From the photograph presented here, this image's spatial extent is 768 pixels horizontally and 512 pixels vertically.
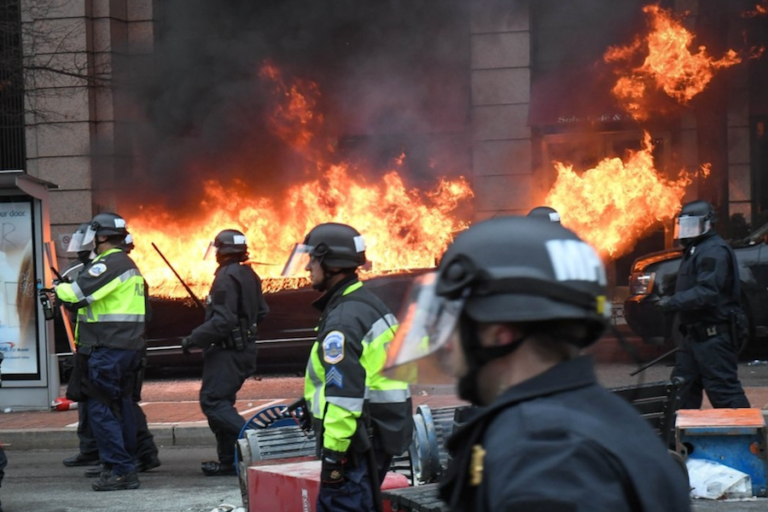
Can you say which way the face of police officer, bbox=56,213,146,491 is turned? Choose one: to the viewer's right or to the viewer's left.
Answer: to the viewer's left

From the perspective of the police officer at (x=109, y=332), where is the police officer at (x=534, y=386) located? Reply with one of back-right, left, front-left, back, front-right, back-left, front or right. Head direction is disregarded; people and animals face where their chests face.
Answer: back-left

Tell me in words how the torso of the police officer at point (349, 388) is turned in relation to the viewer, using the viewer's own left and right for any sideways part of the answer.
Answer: facing to the left of the viewer

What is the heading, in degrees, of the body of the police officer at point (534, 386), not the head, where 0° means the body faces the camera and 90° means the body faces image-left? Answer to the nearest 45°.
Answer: approximately 90°

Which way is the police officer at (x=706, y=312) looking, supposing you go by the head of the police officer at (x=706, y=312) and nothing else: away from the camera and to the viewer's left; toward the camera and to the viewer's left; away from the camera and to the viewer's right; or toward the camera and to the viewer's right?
toward the camera and to the viewer's left

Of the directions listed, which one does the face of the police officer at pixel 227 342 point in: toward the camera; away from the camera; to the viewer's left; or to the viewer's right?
to the viewer's left

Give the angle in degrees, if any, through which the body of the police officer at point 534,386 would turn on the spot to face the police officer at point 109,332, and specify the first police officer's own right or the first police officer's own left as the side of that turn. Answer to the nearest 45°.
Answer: approximately 45° to the first police officer's own right

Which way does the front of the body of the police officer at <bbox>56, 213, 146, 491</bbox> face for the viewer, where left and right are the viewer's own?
facing away from the viewer and to the left of the viewer

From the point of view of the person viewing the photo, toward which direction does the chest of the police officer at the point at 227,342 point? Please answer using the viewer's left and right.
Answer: facing away from the viewer and to the left of the viewer
